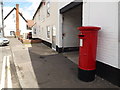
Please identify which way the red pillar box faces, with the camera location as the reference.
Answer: facing the viewer and to the left of the viewer
